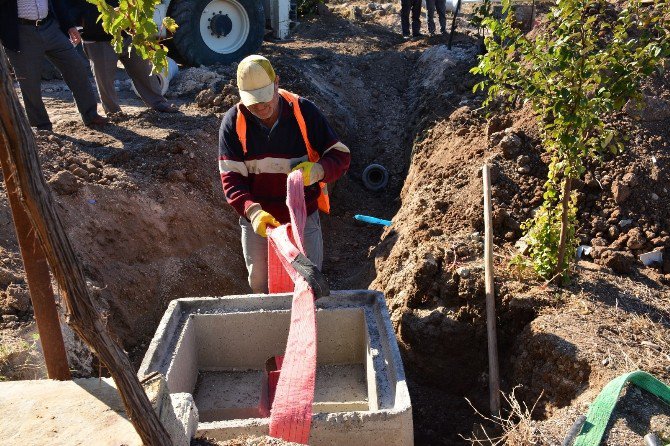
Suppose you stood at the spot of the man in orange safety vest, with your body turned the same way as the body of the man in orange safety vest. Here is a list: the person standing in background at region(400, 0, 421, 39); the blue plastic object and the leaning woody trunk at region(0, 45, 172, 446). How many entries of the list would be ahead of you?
1

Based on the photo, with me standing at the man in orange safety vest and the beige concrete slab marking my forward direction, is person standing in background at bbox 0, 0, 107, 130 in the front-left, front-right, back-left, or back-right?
back-right

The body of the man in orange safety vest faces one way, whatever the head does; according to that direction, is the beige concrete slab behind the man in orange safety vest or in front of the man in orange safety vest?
in front

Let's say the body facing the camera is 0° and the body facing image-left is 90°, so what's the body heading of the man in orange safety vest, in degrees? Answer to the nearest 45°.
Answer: approximately 0°

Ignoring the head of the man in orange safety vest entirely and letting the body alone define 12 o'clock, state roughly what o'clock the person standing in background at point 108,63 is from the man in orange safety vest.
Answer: The person standing in background is roughly at 5 o'clock from the man in orange safety vest.
